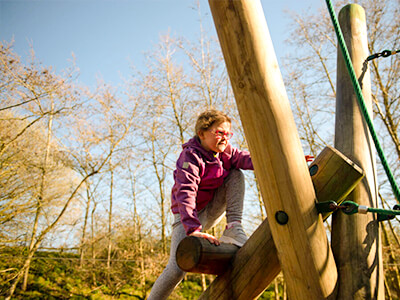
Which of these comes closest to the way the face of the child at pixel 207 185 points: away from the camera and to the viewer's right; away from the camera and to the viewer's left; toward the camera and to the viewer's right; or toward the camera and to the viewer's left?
toward the camera and to the viewer's right

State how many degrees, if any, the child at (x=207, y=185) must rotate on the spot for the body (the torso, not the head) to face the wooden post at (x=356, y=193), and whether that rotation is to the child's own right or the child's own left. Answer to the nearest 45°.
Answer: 0° — they already face it

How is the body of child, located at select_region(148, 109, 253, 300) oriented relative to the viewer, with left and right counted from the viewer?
facing the viewer and to the right of the viewer
